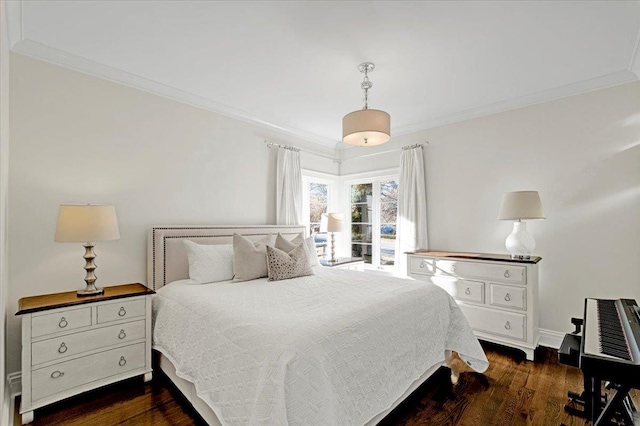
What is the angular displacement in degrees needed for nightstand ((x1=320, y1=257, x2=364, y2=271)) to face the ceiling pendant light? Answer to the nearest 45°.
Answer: approximately 45° to its right

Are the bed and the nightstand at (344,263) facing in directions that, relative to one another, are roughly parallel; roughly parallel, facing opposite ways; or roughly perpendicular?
roughly parallel

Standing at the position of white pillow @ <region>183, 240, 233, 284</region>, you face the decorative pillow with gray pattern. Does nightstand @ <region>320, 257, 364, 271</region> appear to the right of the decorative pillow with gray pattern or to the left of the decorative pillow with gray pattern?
left

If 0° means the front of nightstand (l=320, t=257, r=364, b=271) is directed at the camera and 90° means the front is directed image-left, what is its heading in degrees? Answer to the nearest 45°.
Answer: approximately 315°

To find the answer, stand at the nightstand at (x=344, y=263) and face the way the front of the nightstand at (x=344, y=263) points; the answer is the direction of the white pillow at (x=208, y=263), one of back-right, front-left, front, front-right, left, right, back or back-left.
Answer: right

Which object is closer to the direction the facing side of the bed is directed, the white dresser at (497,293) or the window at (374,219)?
the white dresser

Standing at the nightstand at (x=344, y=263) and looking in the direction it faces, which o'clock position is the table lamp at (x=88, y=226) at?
The table lamp is roughly at 3 o'clock from the nightstand.

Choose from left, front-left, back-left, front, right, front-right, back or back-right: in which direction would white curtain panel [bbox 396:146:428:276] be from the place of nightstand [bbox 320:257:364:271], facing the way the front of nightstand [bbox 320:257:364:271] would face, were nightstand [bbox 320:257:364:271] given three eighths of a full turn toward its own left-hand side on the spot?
right

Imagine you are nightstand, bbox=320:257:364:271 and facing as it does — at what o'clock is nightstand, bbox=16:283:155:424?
nightstand, bbox=16:283:155:424 is roughly at 3 o'clock from nightstand, bbox=320:257:364:271.

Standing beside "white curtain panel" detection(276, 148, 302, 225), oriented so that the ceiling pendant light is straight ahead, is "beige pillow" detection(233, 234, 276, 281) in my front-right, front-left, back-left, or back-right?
front-right

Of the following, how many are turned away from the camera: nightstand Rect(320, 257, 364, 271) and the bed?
0

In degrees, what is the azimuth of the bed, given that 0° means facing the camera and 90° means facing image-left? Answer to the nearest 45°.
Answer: approximately 315°
